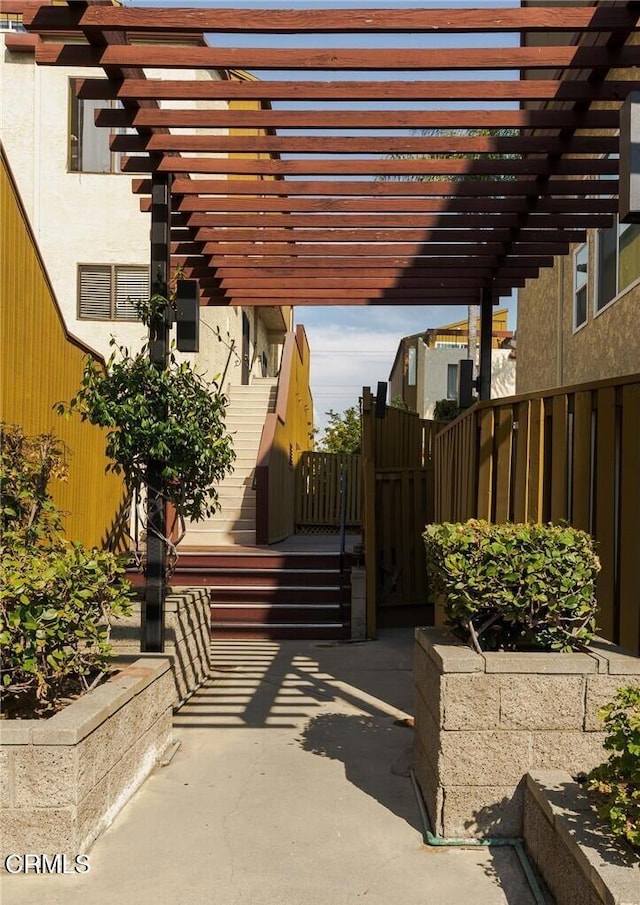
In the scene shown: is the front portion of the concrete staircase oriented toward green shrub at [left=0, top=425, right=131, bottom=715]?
yes

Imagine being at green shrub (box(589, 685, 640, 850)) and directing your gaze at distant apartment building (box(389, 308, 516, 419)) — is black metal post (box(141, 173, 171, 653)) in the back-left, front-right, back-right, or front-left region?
front-left

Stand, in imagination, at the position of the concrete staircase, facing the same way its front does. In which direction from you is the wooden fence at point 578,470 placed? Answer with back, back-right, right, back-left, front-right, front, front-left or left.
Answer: front

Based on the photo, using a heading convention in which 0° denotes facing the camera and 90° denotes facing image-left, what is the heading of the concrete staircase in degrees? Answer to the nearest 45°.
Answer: approximately 0°

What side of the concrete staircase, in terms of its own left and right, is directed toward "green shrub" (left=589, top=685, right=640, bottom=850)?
front

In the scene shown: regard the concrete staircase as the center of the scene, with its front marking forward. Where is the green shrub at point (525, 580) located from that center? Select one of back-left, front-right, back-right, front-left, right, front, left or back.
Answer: front

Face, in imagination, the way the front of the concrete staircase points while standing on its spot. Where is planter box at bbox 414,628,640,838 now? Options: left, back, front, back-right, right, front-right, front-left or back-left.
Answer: front

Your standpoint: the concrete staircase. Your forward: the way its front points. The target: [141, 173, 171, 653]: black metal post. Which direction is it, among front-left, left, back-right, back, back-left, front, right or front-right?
front

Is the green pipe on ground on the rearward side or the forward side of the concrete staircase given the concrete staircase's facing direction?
on the forward side

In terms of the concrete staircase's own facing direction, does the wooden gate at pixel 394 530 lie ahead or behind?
ahead

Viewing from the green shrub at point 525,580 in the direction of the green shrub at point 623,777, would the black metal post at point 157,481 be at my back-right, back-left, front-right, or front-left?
back-right
